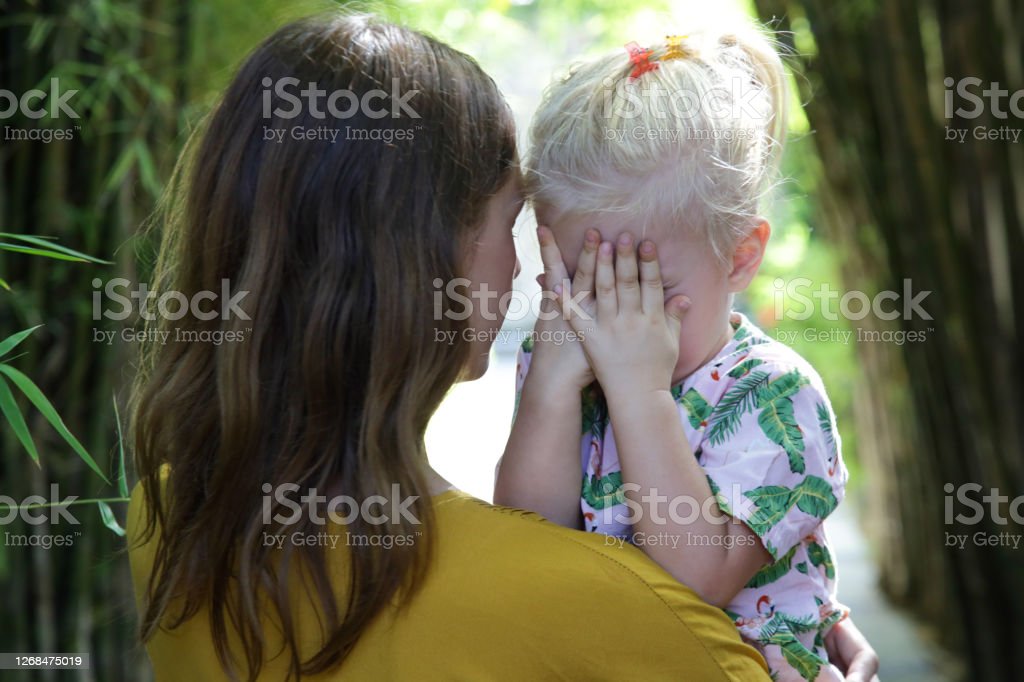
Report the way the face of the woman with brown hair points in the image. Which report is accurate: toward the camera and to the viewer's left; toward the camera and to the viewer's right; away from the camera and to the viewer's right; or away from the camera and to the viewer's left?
away from the camera and to the viewer's right

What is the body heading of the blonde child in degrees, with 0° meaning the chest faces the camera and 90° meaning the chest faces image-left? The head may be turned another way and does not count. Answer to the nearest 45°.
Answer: approximately 45°
